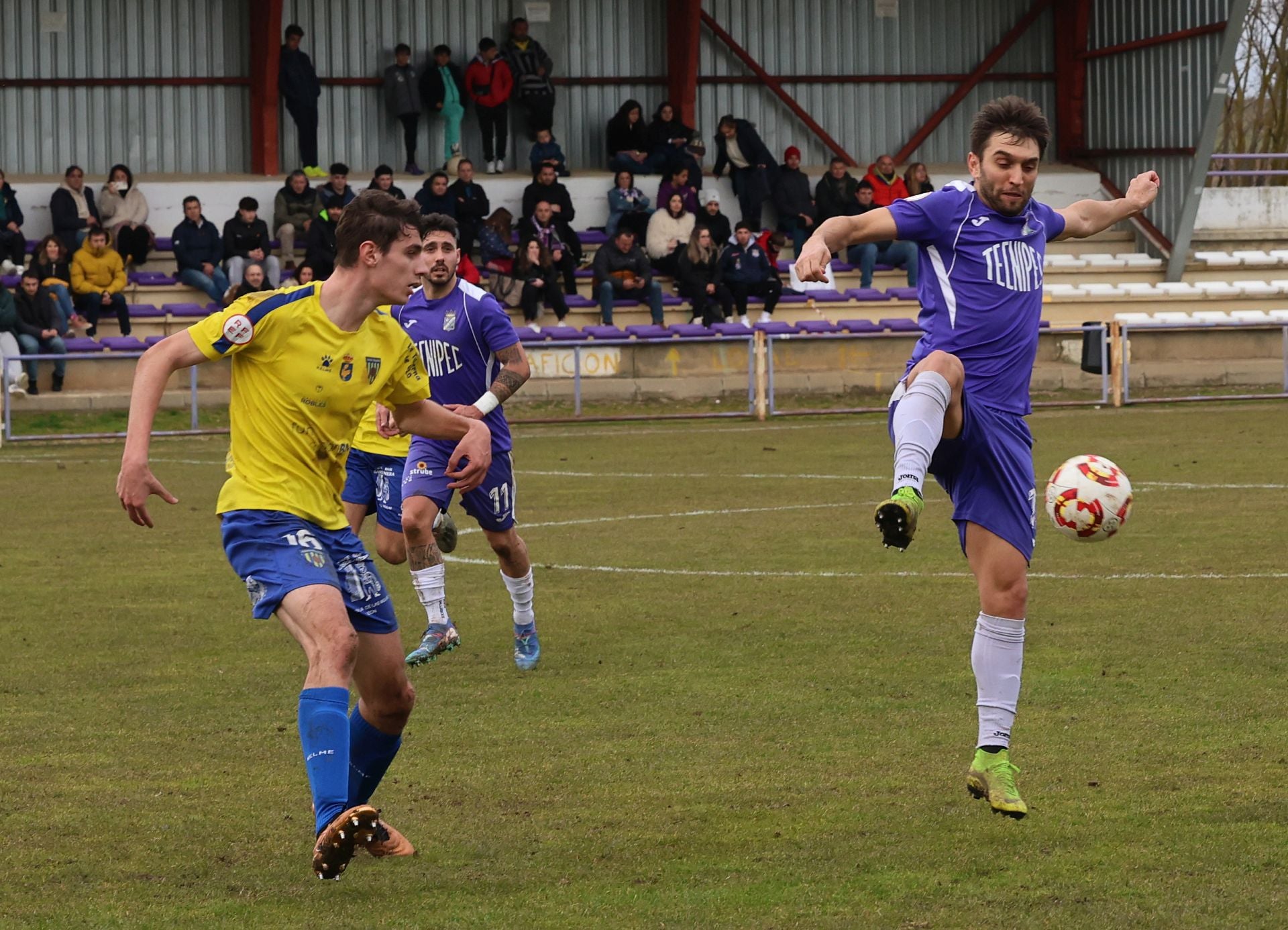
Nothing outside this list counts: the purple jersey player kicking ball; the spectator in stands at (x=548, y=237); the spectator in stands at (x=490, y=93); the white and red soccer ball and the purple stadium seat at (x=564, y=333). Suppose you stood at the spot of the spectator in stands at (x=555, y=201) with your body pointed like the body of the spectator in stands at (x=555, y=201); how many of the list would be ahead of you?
4

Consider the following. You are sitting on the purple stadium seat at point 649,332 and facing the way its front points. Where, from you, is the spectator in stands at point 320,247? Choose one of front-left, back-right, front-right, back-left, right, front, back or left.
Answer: right

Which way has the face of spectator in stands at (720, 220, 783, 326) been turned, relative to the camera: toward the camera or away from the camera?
toward the camera

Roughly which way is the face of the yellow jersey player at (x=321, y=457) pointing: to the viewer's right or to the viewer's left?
to the viewer's right

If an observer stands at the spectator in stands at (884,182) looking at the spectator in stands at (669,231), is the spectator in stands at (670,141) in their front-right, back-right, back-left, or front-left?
front-right

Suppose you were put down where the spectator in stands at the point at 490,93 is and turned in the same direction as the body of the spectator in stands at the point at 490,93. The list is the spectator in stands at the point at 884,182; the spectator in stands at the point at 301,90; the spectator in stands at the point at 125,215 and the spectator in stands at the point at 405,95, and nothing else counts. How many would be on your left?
1

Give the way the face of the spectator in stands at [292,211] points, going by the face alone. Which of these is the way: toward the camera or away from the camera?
toward the camera

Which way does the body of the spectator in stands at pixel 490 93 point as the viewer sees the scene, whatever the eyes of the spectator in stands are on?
toward the camera

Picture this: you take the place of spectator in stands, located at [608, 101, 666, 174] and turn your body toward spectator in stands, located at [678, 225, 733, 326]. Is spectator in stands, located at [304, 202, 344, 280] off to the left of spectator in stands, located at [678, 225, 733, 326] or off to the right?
right

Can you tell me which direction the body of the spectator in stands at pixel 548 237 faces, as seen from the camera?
toward the camera

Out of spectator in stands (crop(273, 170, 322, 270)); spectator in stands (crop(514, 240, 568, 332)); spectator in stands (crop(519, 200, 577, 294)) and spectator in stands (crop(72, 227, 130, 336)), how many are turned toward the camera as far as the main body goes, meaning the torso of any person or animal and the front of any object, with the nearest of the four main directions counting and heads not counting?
4

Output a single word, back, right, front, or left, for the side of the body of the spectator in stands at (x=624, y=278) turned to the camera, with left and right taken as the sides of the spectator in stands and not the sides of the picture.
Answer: front
